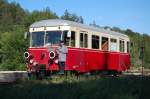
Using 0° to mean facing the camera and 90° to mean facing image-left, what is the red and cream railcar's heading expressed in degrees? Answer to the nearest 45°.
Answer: approximately 45°
